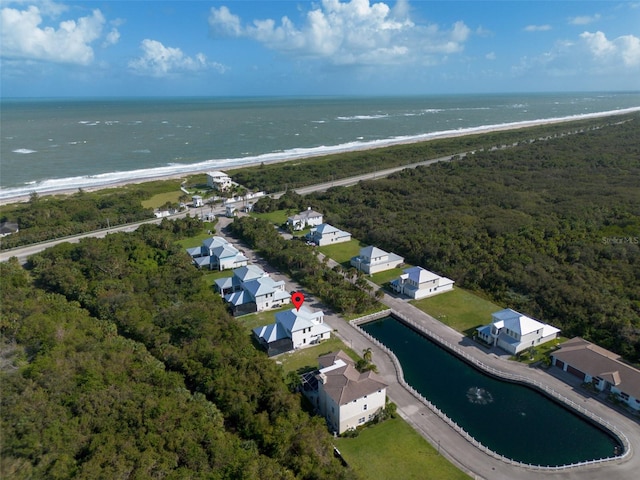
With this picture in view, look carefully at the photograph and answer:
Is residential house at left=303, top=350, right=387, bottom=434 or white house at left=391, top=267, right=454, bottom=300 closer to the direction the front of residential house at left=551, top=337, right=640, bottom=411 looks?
the residential house

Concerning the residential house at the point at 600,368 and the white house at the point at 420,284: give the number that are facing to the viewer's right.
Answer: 0

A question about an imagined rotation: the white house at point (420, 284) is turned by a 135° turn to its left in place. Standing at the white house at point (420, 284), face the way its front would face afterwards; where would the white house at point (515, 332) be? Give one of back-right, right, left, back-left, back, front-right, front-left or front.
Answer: front-right

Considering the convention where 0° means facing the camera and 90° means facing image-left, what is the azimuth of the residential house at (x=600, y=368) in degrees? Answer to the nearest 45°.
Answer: approximately 45°

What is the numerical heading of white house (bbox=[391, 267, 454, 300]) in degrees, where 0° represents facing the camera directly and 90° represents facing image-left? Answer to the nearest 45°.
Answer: approximately 45°

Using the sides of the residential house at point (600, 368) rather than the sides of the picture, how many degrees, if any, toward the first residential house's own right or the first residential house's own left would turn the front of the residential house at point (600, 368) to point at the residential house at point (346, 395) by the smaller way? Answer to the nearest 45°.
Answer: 0° — it already faces it

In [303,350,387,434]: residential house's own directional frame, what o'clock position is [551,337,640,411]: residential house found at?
[551,337,640,411]: residential house is roughly at 1 o'clock from [303,350,387,434]: residential house.

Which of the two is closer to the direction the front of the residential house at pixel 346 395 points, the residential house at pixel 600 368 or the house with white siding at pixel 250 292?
the residential house

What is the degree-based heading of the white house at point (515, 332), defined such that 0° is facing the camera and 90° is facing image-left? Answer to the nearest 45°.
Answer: approximately 45°

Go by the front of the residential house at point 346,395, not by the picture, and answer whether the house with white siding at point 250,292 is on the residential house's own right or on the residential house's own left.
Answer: on the residential house's own left

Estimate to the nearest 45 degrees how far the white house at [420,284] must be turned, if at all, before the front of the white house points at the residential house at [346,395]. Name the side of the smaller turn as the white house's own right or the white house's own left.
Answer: approximately 45° to the white house's own left

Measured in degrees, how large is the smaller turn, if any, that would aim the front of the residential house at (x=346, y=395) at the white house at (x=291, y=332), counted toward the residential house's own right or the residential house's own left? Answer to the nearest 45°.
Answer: approximately 90° to the residential house's own left

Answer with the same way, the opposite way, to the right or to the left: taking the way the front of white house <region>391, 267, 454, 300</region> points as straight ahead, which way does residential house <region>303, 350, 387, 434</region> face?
the opposite way

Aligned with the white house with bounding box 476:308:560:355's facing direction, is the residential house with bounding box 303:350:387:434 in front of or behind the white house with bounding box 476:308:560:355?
in front

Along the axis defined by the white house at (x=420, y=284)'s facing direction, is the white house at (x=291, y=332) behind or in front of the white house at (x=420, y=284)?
in front

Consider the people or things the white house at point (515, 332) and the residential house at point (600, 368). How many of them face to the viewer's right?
0
